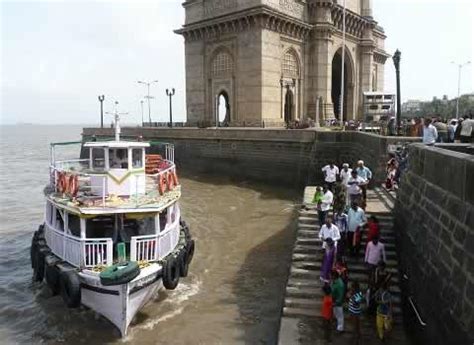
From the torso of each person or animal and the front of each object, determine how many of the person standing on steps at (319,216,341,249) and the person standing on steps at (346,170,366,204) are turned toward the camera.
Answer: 2

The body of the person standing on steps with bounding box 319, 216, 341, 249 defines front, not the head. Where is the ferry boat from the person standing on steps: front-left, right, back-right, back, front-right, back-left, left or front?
right

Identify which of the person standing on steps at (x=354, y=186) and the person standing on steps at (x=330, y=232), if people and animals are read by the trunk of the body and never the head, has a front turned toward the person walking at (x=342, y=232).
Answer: the person standing on steps at (x=354, y=186)

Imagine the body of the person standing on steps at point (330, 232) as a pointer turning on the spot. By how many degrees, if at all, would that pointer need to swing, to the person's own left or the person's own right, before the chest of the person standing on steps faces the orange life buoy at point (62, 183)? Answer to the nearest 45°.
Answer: approximately 90° to the person's own right

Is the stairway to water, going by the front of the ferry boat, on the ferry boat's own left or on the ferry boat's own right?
on the ferry boat's own left

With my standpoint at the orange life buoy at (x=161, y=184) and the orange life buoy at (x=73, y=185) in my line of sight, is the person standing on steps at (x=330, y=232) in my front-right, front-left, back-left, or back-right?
back-left

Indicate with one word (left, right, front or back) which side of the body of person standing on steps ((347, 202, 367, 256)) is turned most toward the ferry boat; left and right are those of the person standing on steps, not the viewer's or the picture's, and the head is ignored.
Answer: right

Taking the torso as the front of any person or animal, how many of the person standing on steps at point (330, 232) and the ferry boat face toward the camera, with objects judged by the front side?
2

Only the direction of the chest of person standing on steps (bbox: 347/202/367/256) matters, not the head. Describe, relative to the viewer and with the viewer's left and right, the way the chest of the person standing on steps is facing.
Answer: facing the viewer

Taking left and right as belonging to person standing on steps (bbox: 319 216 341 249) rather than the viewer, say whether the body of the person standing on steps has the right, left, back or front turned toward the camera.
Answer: front

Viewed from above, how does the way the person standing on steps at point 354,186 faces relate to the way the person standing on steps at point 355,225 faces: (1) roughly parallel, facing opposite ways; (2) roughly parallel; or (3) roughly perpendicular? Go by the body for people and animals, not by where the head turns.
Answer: roughly parallel

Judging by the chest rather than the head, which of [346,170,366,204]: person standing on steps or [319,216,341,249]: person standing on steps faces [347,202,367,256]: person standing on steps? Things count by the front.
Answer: [346,170,366,204]: person standing on steps

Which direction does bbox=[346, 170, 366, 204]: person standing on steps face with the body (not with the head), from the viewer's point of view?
toward the camera

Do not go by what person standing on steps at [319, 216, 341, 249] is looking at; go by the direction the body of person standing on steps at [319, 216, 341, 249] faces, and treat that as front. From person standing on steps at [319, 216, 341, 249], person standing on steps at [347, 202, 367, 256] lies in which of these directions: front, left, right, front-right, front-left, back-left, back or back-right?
back-left
